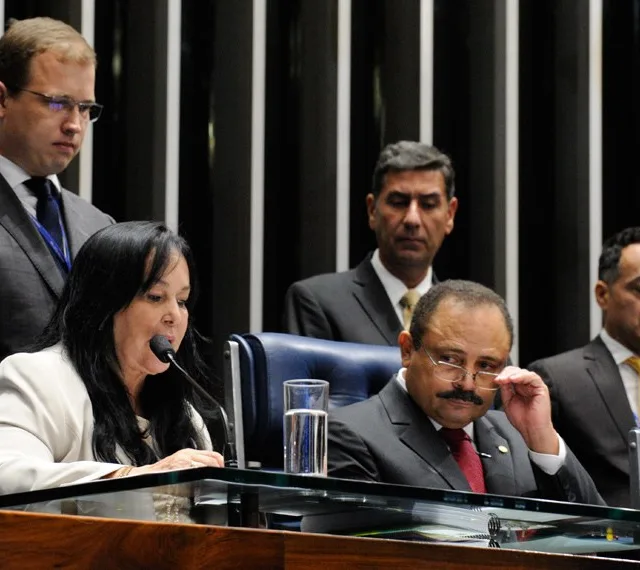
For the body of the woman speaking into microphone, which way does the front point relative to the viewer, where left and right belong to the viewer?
facing the viewer and to the right of the viewer

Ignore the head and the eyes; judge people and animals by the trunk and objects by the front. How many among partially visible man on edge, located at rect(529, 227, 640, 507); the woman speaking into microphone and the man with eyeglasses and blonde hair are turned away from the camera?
0

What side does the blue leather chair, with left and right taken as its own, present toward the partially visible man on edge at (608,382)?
left

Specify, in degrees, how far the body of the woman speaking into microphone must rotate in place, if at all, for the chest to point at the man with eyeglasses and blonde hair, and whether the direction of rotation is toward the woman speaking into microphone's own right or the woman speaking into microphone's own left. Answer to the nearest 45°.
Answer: approximately 135° to the woman speaking into microphone's own left

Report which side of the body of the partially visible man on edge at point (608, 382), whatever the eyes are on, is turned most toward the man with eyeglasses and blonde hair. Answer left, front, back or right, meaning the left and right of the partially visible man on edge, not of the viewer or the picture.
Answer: right

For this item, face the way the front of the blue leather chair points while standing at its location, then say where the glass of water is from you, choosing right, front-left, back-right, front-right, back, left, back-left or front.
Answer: front-right

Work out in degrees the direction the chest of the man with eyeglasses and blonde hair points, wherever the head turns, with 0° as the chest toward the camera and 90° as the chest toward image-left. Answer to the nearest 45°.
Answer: approximately 315°

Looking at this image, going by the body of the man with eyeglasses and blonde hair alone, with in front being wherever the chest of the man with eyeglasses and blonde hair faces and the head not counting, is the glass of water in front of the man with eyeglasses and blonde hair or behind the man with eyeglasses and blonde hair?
in front

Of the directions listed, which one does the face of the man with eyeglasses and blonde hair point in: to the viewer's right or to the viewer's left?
to the viewer's right

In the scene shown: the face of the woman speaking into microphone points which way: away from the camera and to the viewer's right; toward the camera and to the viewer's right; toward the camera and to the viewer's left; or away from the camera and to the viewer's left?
toward the camera and to the viewer's right
